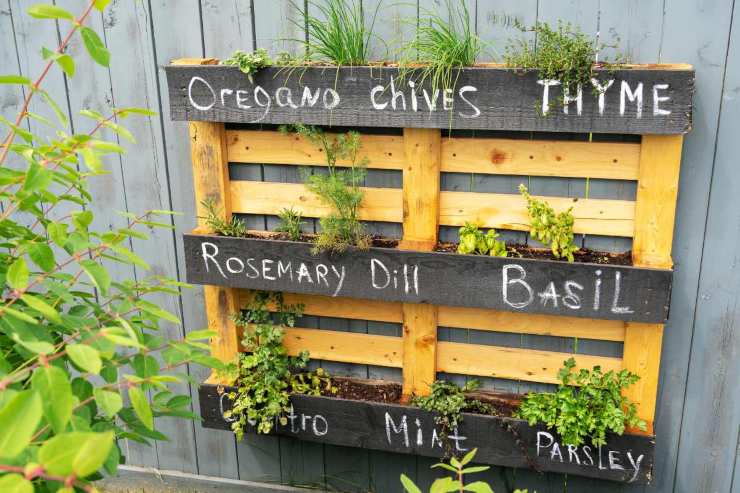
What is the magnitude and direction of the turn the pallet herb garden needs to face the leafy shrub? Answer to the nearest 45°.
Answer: approximately 45° to its right

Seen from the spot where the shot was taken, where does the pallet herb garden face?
facing the viewer
